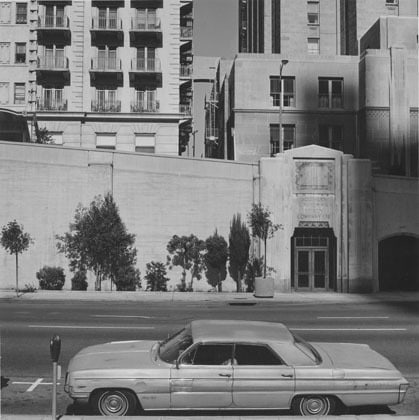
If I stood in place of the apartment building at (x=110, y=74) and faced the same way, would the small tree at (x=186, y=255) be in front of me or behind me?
in front

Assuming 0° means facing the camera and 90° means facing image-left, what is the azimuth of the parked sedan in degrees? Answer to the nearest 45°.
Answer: approximately 90°

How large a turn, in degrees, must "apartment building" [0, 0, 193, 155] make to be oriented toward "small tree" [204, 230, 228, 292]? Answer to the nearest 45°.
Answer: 0° — it already faces it

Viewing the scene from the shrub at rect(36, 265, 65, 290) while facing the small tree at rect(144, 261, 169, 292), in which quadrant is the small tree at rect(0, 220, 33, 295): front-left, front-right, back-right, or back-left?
back-right

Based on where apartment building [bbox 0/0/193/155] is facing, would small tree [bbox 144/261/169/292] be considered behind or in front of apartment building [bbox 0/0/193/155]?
in front

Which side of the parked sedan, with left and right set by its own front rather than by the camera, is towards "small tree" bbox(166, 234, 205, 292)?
right

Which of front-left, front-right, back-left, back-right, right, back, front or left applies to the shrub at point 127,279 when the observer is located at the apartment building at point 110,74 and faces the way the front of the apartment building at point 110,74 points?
front

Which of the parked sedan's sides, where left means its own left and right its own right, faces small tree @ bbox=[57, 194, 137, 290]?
right

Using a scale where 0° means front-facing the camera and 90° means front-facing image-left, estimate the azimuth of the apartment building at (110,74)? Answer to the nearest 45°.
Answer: approximately 0°

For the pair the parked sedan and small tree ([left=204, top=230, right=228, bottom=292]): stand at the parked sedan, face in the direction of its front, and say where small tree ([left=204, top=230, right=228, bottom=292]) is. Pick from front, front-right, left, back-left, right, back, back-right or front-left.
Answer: right

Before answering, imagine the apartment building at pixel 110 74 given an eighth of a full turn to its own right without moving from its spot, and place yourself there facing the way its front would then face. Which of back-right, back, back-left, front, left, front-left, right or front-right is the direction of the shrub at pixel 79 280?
front-left

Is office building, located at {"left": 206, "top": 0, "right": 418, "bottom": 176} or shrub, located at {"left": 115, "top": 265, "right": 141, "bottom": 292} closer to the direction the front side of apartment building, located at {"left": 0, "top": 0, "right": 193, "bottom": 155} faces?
the shrub

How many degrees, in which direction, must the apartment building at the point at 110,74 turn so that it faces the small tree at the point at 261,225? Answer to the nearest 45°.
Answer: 0° — it already faces it

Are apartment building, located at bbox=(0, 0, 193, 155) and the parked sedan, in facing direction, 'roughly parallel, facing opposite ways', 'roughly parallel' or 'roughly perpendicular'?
roughly perpendicular
